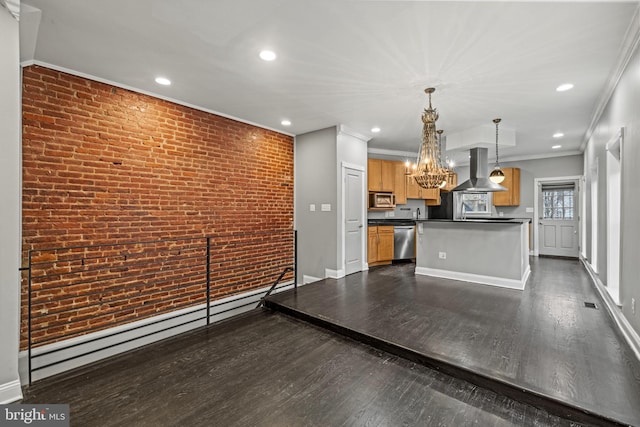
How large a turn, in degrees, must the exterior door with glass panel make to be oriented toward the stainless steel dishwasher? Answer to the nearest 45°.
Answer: approximately 45° to its right

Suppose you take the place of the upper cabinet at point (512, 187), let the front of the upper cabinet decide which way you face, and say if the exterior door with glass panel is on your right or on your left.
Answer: on your left

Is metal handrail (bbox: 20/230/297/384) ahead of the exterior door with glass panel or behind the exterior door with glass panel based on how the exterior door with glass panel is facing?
ahead

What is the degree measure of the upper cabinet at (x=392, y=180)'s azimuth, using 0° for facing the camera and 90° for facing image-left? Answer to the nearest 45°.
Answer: approximately 315°

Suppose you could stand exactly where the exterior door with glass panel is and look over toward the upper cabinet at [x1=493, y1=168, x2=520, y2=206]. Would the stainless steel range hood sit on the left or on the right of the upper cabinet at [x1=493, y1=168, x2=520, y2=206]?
left

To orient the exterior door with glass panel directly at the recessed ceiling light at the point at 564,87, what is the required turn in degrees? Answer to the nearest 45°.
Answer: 0° — it already faces it

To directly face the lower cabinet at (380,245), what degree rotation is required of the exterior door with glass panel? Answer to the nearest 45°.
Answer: approximately 45° to its right

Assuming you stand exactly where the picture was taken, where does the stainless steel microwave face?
facing the viewer and to the right of the viewer

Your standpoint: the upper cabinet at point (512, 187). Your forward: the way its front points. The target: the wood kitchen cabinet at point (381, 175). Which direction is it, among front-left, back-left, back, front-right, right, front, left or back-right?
front-right

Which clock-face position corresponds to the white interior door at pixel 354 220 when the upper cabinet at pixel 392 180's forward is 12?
The white interior door is roughly at 2 o'clock from the upper cabinet.

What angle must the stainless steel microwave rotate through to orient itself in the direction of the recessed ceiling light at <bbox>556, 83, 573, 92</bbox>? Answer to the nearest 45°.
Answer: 0° — it already faces it

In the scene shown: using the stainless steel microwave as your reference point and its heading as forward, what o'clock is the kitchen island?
The kitchen island is roughly at 12 o'clock from the stainless steel microwave.

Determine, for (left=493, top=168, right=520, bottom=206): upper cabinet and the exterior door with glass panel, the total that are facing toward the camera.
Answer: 2

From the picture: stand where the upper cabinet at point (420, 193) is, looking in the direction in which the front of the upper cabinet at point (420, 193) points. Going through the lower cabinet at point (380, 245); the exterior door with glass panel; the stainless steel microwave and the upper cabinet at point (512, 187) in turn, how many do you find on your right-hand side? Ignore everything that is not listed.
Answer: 2

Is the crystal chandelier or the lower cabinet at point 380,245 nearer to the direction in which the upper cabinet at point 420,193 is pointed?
the crystal chandelier

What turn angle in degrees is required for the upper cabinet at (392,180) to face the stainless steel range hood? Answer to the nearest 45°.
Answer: approximately 45° to its left
